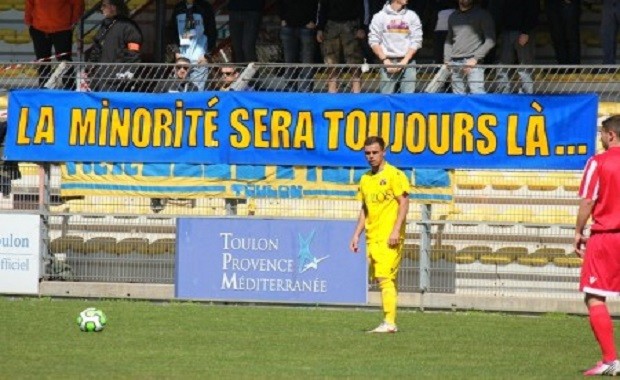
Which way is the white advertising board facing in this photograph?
toward the camera

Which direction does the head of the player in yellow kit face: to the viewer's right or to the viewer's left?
to the viewer's left

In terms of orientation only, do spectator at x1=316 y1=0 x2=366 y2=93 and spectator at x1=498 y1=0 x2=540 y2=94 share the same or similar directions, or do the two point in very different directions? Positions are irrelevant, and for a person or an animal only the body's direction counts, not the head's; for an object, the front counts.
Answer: same or similar directions

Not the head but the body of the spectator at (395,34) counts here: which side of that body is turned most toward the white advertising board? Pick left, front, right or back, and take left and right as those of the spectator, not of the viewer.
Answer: right

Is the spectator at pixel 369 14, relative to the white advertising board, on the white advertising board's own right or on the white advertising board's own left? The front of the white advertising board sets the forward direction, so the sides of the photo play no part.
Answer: on the white advertising board's own left

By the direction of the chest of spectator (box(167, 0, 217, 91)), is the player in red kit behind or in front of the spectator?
in front

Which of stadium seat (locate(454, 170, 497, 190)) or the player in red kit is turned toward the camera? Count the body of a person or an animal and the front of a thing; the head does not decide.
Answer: the stadium seat

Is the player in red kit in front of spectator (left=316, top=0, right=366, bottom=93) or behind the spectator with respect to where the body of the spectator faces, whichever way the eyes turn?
in front

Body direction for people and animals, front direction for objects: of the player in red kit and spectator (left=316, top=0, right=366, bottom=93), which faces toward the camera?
the spectator

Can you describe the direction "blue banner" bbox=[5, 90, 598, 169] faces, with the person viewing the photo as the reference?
facing the viewer

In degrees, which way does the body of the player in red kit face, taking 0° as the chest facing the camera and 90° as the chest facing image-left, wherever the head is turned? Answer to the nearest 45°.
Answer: approximately 135°

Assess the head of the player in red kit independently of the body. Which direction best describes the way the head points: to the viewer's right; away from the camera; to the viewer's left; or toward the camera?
to the viewer's left

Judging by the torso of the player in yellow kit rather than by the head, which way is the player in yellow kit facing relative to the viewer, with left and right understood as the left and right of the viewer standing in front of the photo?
facing the viewer and to the left of the viewer

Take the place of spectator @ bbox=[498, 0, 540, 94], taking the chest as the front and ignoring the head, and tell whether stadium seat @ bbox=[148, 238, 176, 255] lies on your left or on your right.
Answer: on your right

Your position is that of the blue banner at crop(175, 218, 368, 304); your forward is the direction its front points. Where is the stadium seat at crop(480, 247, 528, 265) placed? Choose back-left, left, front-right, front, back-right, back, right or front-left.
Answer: left

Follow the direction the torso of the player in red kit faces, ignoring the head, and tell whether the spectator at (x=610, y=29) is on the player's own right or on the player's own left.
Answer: on the player's own right

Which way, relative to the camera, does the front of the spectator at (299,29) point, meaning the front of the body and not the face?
toward the camera
